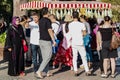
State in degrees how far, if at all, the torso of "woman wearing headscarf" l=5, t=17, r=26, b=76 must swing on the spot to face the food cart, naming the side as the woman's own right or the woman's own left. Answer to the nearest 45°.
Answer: approximately 90° to the woman's own left

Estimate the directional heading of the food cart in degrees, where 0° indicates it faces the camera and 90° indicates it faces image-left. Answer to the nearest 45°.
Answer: approximately 0°

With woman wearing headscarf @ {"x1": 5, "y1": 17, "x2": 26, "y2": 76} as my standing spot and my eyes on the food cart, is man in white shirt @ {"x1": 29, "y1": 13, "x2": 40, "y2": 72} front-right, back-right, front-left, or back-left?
front-right

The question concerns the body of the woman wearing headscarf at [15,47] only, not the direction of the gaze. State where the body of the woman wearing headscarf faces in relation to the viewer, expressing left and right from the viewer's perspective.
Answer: facing the viewer and to the right of the viewer

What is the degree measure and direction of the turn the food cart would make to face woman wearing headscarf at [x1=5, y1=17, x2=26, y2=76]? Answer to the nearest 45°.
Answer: approximately 45° to its right

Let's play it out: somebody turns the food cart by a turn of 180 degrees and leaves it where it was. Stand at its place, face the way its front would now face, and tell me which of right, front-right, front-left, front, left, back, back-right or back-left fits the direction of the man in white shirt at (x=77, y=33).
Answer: back
